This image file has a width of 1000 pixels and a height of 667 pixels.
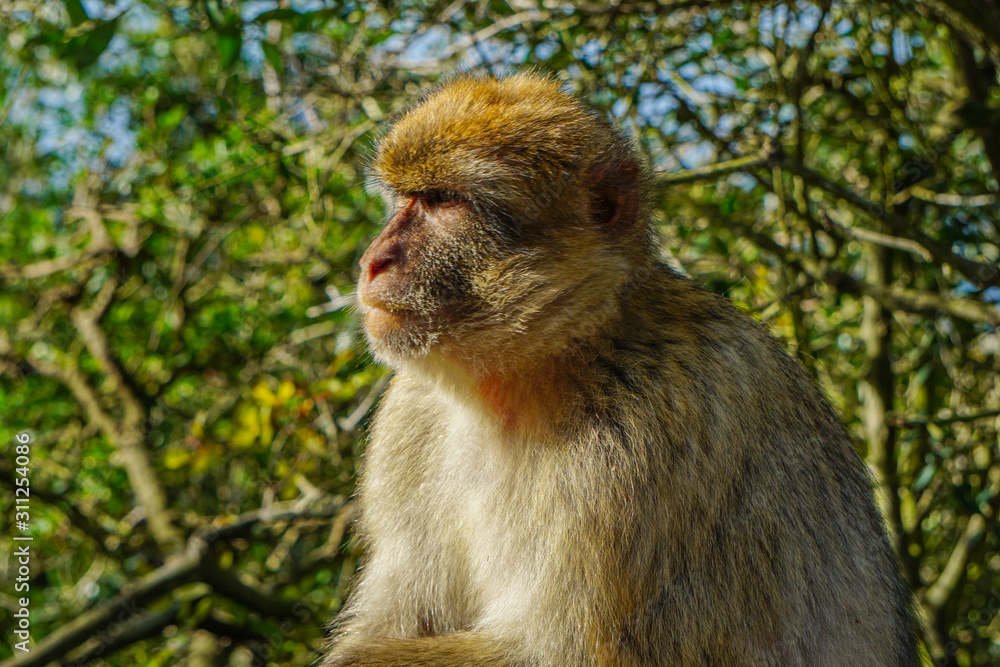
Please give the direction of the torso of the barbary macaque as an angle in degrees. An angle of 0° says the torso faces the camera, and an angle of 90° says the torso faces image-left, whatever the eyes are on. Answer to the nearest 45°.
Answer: approximately 45°

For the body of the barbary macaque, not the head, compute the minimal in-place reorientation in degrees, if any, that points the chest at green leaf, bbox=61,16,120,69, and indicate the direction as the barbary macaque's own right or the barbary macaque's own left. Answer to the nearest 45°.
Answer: approximately 90° to the barbary macaque's own right

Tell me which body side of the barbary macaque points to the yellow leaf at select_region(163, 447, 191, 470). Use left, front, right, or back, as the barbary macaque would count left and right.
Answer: right

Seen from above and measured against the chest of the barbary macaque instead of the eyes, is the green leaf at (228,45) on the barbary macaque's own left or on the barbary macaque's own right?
on the barbary macaque's own right

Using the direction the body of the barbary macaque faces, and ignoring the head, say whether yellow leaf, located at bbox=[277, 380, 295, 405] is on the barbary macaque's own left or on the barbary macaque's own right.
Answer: on the barbary macaque's own right

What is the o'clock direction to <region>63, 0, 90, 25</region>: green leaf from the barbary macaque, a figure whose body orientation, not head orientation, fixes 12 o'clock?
The green leaf is roughly at 3 o'clock from the barbary macaque.
